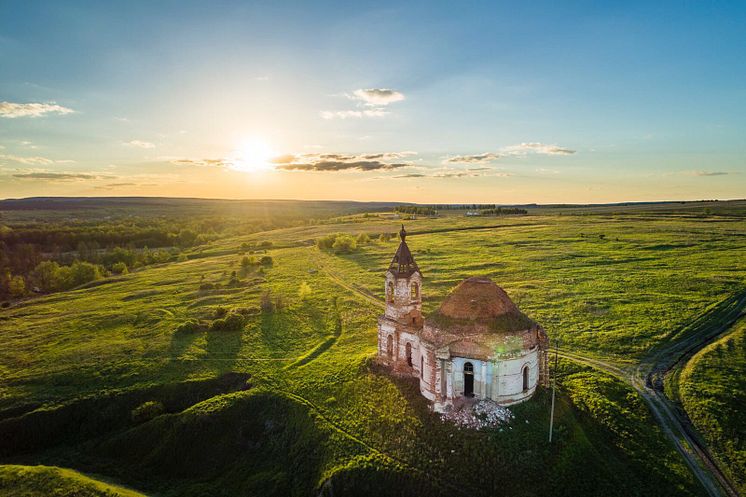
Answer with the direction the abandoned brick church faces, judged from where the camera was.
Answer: facing away from the viewer and to the left of the viewer
